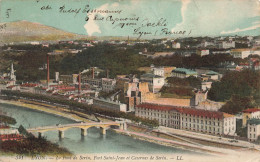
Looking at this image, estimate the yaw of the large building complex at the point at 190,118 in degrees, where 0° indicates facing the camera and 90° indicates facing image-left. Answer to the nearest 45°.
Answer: approximately 45°

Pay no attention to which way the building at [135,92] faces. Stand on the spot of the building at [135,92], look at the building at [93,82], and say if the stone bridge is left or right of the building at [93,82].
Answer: left
